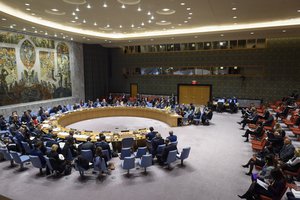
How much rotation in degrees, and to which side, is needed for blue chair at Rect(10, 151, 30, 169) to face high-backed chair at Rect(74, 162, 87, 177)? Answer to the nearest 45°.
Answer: approximately 90° to its right

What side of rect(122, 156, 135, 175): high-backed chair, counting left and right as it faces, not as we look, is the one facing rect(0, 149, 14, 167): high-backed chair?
left

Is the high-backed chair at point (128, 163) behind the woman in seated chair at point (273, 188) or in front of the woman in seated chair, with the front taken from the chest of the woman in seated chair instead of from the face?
in front

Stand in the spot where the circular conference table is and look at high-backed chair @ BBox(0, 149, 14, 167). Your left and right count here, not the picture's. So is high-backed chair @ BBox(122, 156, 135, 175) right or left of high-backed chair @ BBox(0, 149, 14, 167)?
left

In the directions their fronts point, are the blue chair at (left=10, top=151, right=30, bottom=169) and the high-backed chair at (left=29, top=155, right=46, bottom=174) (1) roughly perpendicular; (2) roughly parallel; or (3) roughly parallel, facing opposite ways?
roughly parallel

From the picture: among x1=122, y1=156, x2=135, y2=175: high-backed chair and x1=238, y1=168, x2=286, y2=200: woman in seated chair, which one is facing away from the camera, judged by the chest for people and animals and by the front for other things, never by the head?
the high-backed chair

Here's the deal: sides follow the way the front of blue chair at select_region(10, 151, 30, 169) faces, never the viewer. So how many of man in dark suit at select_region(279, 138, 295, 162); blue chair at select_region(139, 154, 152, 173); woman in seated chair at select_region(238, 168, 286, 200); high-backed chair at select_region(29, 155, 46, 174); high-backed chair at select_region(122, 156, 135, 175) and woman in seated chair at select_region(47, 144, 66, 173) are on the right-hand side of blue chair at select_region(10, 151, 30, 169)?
6

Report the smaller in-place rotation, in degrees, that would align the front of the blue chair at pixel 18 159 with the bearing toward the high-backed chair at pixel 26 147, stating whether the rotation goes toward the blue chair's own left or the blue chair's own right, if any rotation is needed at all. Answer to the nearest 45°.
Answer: approximately 45° to the blue chair's own left

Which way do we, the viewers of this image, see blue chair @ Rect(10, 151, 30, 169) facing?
facing away from the viewer and to the right of the viewer

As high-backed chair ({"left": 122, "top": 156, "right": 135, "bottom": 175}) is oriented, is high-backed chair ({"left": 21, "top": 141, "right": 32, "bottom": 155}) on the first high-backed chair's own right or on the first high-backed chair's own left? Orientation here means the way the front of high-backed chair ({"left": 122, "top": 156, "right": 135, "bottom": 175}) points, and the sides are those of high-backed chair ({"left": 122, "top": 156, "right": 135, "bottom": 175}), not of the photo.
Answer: on the first high-backed chair's own left

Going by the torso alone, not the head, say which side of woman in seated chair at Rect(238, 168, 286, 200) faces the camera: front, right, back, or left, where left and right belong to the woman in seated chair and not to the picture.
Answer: left

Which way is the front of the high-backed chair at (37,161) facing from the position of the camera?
facing away from the viewer and to the right of the viewer

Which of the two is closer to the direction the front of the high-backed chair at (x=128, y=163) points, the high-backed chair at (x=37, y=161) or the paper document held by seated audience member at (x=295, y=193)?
the high-backed chair

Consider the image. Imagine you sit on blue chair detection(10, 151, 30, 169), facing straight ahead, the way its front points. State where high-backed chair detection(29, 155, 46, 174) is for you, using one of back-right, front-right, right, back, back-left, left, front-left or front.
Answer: right
